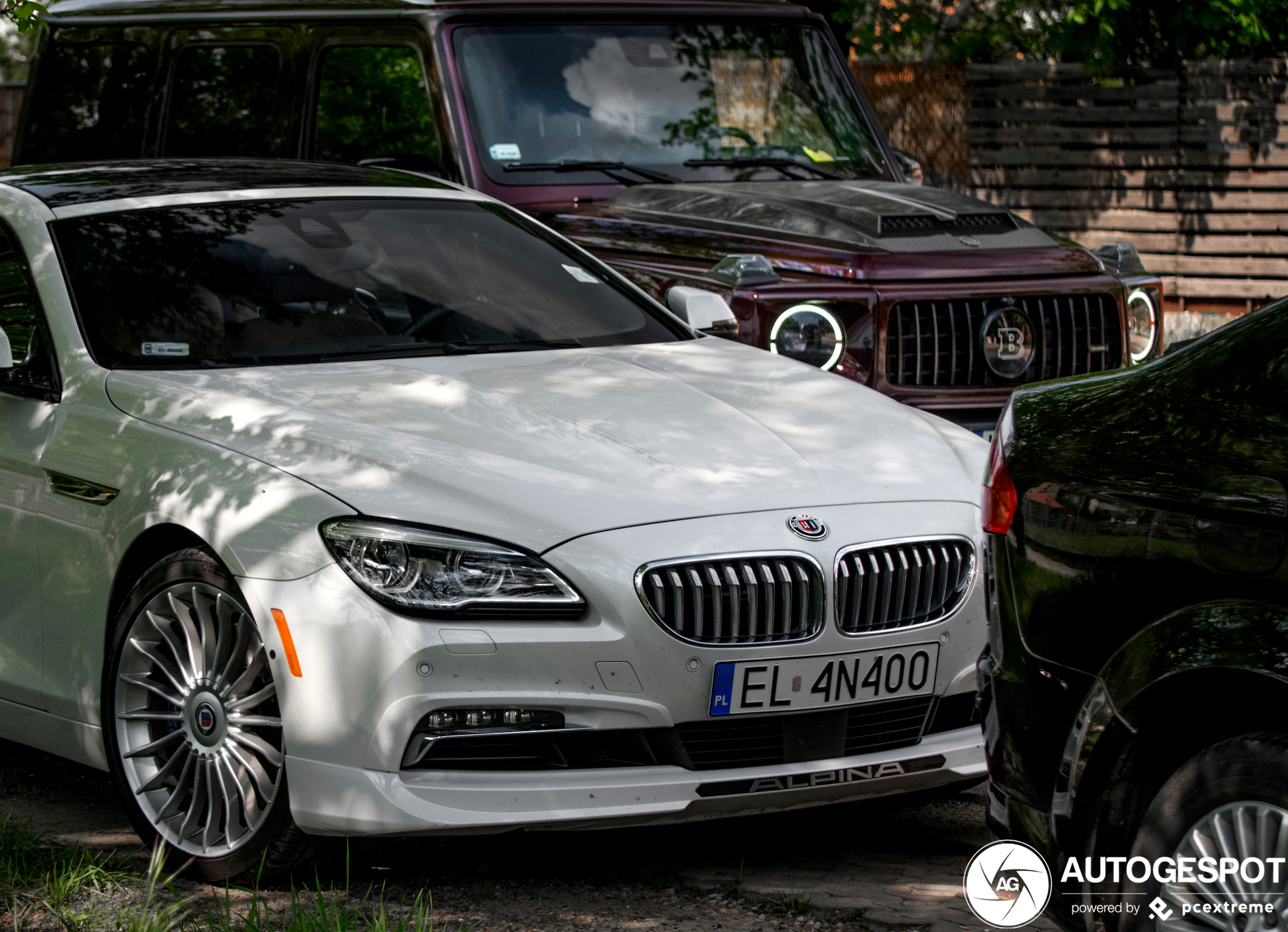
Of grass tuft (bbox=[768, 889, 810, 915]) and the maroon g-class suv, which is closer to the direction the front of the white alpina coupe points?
the grass tuft

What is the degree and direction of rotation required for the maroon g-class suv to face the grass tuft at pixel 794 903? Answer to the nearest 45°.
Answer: approximately 45° to its right

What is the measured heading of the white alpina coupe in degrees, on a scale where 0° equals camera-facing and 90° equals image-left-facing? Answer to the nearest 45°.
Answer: approximately 315°

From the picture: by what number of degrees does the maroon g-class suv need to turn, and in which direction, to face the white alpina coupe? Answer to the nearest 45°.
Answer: approximately 45° to its right

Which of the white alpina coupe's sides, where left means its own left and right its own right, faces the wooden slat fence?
left

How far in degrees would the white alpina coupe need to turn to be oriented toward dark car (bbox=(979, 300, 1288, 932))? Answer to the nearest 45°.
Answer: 0° — it already faces it
